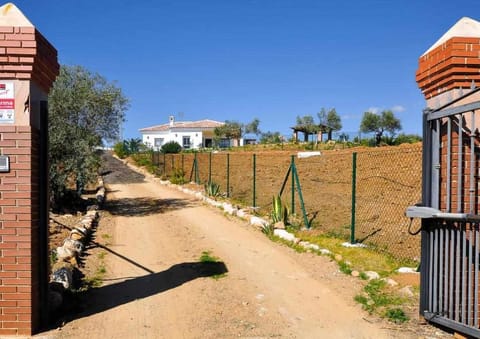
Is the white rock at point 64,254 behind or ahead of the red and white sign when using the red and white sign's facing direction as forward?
behind

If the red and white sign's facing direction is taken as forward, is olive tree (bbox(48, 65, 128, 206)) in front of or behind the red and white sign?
behind

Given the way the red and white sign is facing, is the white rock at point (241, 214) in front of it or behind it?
behind

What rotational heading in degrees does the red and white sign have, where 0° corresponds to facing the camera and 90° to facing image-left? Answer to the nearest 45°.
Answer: approximately 0°

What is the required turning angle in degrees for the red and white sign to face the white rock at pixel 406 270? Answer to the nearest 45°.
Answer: approximately 90° to its left

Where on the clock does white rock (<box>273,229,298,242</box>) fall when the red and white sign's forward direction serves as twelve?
The white rock is roughly at 8 o'clock from the red and white sign.

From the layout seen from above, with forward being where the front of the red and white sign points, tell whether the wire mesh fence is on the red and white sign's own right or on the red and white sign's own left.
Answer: on the red and white sign's own left

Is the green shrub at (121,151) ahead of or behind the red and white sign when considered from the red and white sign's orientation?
behind

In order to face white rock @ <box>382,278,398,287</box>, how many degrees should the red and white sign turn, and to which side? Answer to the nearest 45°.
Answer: approximately 90° to its left
